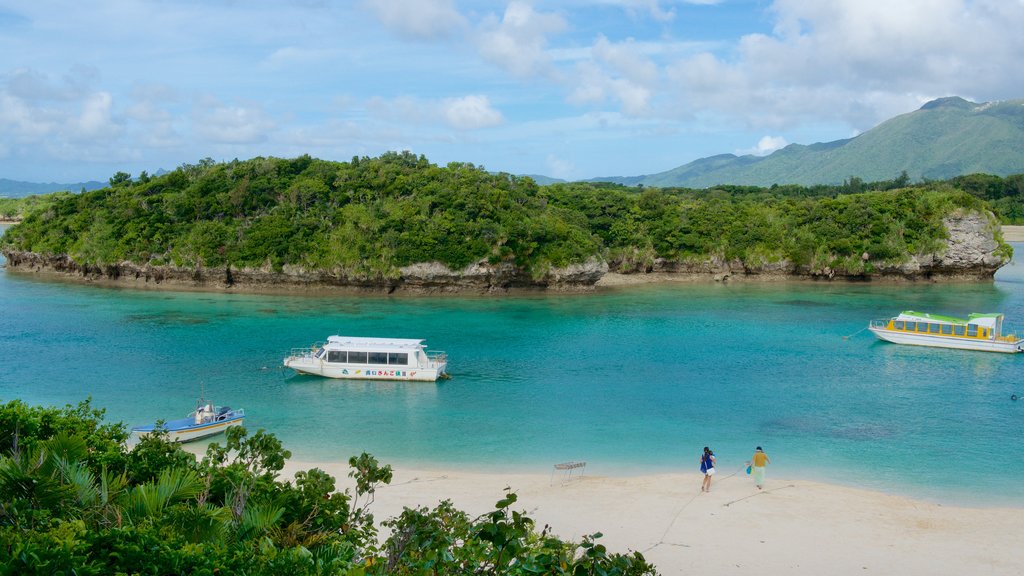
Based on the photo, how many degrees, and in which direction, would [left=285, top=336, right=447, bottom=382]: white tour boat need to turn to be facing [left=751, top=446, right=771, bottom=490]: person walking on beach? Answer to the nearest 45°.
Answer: approximately 135° to its left

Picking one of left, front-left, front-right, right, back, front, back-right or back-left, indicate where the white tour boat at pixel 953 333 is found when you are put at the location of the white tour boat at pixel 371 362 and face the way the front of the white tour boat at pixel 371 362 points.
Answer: back

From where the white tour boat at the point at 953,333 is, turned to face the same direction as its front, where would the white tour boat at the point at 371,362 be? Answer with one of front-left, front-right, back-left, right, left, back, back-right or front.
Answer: front-left

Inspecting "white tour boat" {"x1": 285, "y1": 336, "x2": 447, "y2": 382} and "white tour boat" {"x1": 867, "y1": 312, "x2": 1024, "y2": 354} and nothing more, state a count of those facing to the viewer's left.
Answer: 2

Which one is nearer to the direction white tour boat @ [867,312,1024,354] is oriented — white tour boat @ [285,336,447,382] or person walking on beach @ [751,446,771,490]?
the white tour boat

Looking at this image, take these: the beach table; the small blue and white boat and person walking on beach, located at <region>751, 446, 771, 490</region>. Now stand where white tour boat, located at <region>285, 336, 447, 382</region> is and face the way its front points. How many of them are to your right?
0

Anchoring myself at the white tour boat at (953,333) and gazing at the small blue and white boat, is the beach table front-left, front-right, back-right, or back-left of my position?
front-left

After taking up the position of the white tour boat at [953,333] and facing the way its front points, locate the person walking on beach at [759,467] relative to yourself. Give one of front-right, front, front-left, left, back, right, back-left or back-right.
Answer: left

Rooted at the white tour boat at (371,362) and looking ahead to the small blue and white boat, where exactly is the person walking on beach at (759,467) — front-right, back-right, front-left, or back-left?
front-left

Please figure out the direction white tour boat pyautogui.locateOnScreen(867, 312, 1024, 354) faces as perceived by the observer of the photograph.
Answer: facing to the left of the viewer

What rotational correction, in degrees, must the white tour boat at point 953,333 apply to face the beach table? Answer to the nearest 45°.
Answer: approximately 90° to its left

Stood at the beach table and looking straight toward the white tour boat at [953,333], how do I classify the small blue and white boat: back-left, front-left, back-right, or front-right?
back-left

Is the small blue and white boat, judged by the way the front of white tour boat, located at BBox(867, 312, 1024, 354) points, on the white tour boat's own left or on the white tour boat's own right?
on the white tour boat's own left
